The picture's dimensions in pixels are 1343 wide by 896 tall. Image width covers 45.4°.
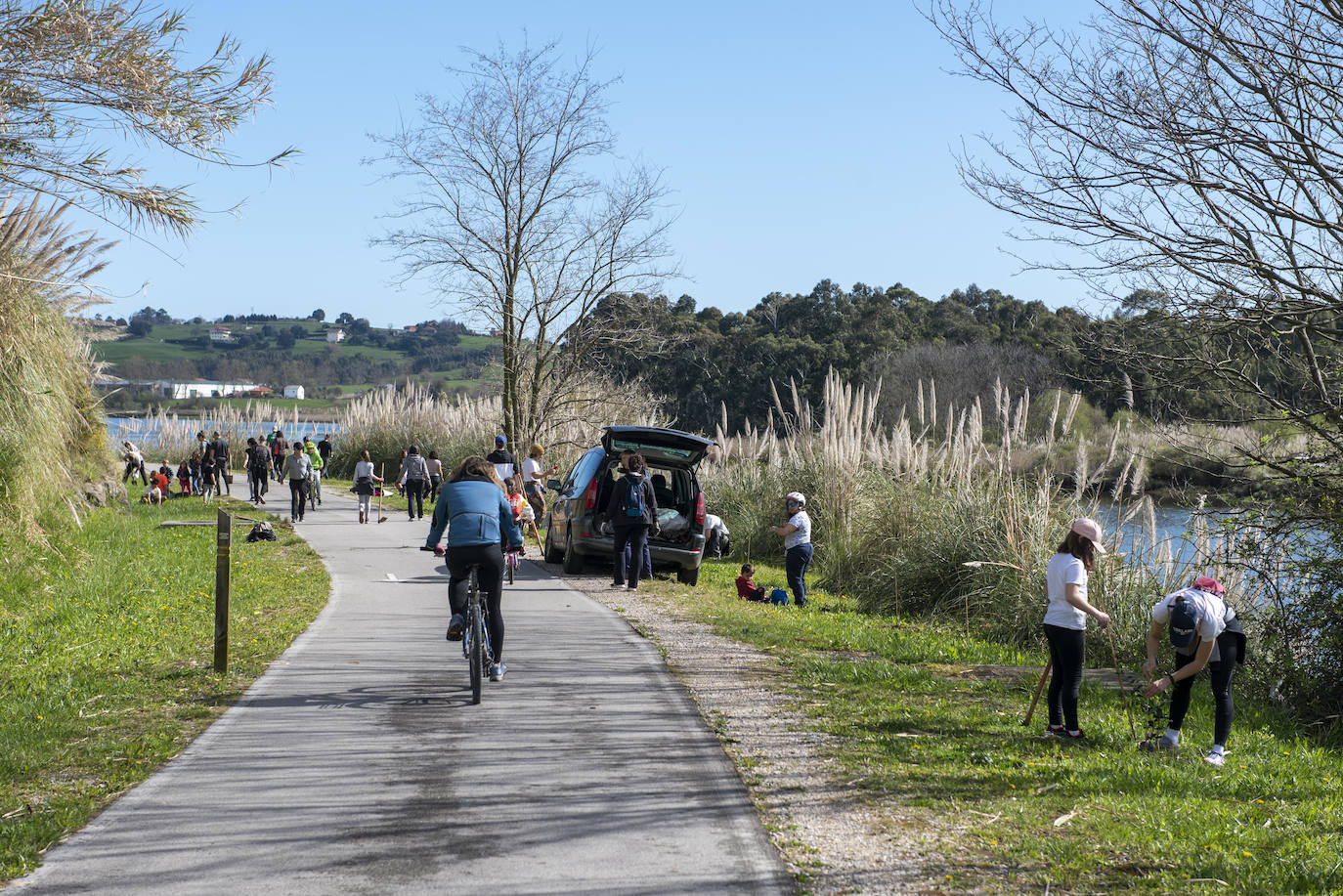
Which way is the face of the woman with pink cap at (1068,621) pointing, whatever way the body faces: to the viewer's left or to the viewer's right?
to the viewer's right

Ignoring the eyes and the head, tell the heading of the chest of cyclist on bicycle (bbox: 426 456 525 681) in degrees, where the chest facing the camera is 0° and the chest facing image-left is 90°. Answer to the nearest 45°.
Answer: approximately 180°

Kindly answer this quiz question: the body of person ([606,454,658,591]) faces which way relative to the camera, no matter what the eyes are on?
away from the camera

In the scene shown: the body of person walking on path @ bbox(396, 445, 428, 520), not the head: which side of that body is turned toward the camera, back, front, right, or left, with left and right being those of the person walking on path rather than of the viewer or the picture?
back

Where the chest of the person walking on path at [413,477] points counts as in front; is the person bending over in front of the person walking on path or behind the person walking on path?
behind

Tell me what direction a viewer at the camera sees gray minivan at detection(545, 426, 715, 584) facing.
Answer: facing away from the viewer and to the left of the viewer

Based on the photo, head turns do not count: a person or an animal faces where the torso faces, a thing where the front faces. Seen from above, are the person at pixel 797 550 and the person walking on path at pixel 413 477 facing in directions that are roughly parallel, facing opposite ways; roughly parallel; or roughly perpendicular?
roughly perpendicular

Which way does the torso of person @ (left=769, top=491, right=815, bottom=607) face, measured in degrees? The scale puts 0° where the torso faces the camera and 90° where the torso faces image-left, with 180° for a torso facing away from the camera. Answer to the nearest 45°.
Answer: approximately 90°

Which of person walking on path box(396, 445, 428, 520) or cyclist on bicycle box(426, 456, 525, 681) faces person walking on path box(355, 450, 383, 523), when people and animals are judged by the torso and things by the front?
the cyclist on bicycle
